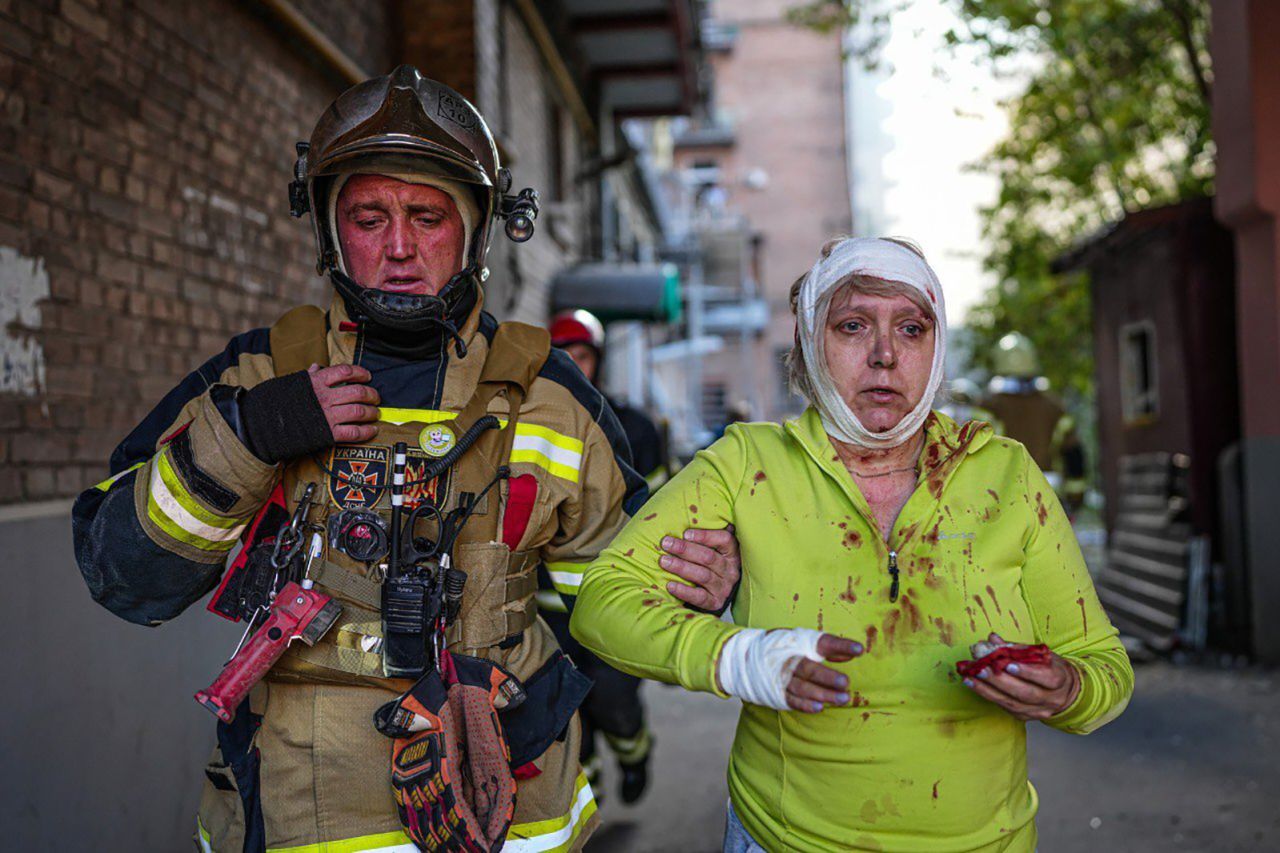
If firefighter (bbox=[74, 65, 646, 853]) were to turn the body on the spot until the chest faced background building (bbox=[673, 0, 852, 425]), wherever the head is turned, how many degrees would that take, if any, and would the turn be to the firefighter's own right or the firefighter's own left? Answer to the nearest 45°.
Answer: approximately 135° to the firefighter's own left

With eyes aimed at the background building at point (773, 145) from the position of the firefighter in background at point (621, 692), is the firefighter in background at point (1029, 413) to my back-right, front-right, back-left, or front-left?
front-right

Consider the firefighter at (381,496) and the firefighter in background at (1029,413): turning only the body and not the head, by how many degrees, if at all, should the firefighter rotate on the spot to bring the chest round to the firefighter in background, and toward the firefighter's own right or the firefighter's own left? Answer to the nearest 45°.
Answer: approximately 135° to the firefighter's own left

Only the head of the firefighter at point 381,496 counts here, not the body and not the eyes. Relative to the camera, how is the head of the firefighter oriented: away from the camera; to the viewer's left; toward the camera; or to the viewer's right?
toward the camera

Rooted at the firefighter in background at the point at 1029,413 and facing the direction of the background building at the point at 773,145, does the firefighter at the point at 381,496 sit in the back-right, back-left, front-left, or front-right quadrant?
back-left

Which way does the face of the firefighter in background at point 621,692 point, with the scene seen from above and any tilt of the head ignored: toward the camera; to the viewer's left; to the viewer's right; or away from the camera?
toward the camera

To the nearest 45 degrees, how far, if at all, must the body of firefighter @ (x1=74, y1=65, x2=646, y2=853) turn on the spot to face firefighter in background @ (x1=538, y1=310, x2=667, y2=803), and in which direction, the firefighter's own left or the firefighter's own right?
approximately 135° to the firefighter's own left

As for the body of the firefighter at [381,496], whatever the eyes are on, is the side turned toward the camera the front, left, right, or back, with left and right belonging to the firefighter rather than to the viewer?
front
